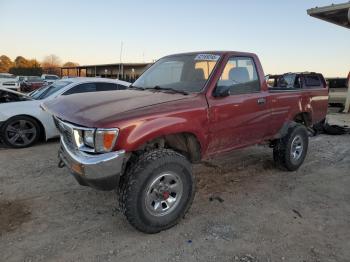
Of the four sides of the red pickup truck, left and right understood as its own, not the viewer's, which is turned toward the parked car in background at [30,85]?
right

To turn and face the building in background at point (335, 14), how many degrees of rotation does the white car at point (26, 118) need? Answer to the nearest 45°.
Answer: approximately 180°

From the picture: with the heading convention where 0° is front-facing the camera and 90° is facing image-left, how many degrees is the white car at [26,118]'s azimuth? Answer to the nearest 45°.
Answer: approximately 90°

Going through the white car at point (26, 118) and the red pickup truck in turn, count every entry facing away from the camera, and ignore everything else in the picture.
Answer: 0

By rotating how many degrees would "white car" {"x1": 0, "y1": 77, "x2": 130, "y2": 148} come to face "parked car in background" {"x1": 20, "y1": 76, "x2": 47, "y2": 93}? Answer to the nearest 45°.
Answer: approximately 90° to its right

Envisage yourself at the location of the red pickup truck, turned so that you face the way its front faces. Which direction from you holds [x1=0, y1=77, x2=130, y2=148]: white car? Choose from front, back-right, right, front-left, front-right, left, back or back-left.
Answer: right

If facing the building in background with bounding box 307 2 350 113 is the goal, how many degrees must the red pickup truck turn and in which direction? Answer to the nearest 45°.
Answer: approximately 180°

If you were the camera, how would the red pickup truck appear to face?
facing the viewer and to the left of the viewer
